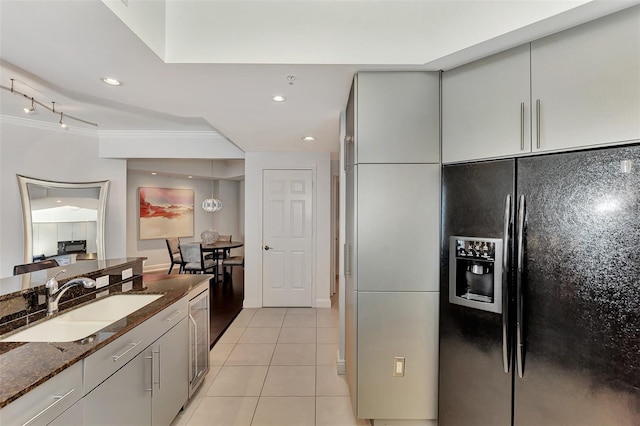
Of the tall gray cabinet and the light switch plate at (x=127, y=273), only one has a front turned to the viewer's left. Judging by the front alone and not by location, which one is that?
the tall gray cabinet

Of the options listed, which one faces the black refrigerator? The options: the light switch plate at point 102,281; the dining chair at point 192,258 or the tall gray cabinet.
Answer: the light switch plate

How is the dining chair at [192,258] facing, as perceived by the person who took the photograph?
facing away from the viewer and to the right of the viewer

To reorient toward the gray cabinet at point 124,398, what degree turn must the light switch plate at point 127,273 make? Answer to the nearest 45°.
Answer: approximately 45° to its right

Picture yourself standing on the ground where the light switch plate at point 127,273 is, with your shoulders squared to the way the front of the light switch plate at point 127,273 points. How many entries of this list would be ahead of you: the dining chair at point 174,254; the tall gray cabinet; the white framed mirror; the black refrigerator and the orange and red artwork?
2

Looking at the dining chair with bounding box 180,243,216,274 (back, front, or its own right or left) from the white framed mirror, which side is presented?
back

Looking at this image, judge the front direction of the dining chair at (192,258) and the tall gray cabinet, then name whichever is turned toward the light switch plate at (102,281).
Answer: the tall gray cabinet

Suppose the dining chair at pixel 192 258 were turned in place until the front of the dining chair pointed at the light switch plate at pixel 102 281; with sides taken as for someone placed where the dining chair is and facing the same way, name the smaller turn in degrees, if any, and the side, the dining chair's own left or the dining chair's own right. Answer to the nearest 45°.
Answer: approximately 135° to the dining chair's own right

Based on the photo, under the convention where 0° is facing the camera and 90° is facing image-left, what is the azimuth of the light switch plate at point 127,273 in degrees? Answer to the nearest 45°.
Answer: approximately 315°

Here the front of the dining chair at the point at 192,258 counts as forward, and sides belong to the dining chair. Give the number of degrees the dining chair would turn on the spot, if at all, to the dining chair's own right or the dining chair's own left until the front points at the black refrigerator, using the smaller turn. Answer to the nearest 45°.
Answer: approximately 135° to the dining chair's own right

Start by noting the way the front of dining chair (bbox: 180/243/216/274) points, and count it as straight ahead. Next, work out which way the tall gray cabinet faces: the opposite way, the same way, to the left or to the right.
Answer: to the left
